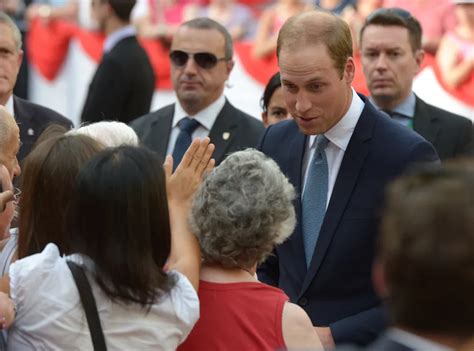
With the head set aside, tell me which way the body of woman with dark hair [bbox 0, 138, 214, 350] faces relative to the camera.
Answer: away from the camera

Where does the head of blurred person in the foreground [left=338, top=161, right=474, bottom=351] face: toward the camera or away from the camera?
away from the camera

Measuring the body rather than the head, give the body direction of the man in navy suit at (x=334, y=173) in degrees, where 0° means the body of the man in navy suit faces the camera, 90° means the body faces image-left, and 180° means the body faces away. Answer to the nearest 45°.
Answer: approximately 45°

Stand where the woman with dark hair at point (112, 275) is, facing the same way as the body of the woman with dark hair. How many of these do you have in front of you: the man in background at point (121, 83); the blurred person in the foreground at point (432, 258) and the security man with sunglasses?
2

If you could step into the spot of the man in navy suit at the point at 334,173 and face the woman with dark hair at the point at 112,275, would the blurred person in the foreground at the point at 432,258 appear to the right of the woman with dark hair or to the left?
left
